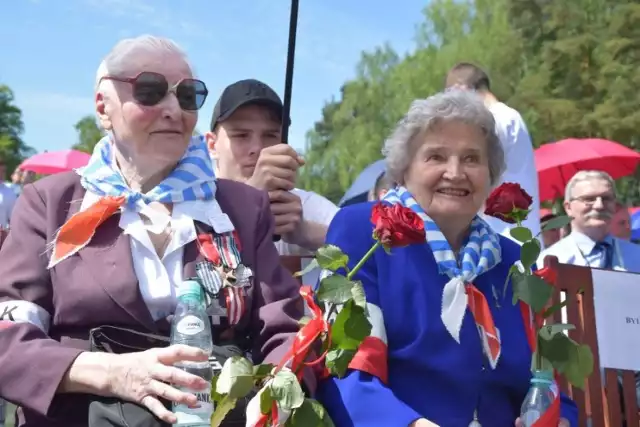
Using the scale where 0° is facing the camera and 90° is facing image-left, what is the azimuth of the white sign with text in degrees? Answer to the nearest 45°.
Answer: approximately 0°

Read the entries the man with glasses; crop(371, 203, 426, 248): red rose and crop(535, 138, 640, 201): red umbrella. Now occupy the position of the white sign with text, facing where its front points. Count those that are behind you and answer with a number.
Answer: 2

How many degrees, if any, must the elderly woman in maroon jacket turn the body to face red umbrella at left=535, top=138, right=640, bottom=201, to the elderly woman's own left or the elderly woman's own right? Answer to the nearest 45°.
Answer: approximately 90° to the elderly woman's own left

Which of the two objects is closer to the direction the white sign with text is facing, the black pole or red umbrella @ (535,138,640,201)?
the black pole

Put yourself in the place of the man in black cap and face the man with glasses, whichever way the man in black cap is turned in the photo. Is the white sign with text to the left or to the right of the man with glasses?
right

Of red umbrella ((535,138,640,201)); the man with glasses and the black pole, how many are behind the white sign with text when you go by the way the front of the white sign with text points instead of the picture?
2

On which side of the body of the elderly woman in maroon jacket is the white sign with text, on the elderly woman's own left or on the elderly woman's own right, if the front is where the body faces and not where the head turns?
on the elderly woman's own left

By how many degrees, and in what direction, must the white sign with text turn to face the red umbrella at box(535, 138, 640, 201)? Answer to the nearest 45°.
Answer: approximately 180°

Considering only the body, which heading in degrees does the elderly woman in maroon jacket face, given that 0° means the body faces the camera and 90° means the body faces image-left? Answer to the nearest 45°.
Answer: approximately 315°

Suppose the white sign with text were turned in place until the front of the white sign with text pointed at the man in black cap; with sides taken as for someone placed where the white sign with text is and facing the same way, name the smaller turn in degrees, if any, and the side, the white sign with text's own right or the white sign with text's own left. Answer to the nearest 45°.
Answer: approximately 90° to the white sign with text's own right
